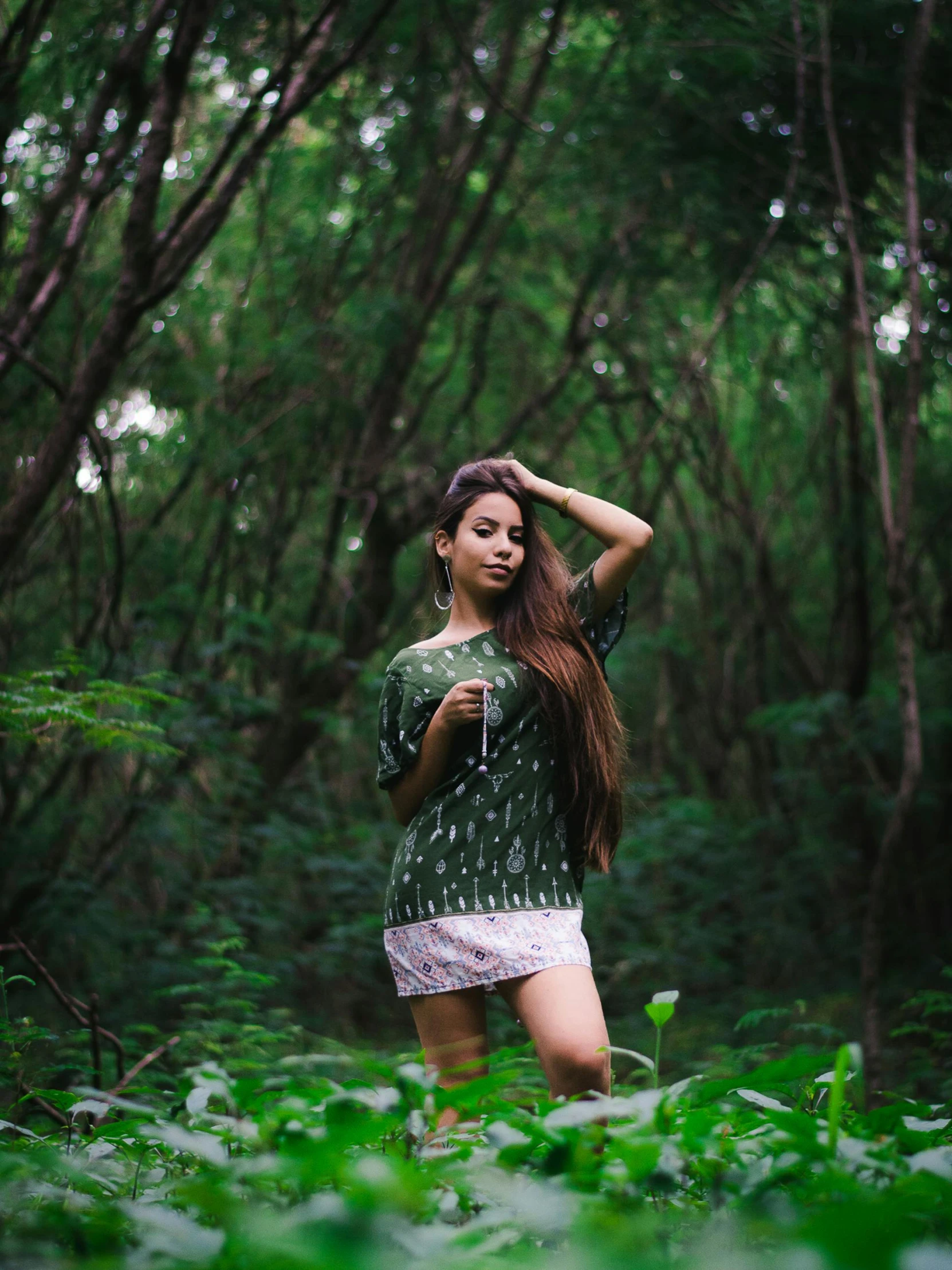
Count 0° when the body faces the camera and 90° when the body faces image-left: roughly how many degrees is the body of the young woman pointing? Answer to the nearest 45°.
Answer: approximately 0°
